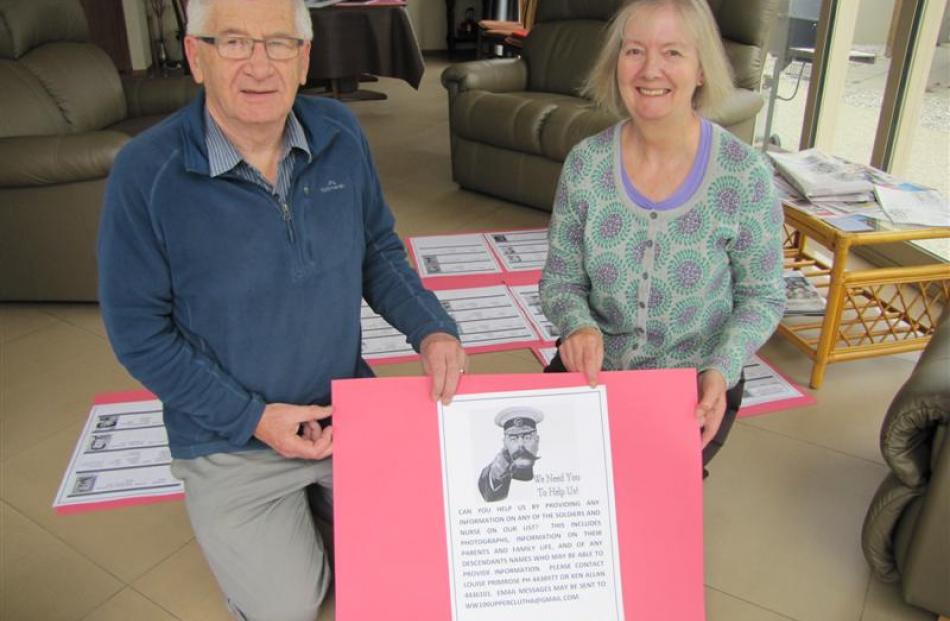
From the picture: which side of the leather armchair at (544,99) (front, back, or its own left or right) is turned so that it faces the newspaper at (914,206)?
left

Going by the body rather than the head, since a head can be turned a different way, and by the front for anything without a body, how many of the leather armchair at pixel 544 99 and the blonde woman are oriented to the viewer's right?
0

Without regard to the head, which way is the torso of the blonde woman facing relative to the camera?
toward the camera

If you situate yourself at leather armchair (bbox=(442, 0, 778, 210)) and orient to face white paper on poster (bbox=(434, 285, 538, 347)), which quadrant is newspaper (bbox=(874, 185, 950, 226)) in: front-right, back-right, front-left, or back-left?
front-left

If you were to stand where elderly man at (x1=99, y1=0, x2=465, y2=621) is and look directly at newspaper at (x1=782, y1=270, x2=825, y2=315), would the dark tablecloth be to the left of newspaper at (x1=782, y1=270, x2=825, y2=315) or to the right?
left

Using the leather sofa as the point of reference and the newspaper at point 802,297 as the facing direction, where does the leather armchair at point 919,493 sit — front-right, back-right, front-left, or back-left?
front-right

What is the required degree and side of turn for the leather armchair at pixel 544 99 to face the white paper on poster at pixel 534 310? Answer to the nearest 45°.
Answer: approximately 45° to its left

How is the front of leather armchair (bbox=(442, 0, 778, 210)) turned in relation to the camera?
facing the viewer and to the left of the viewer

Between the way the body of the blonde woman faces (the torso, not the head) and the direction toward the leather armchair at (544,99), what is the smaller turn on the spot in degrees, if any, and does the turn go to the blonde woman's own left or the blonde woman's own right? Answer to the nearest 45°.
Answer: approximately 180°

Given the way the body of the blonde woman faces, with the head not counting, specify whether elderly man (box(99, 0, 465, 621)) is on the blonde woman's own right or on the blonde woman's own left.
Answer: on the blonde woman's own right

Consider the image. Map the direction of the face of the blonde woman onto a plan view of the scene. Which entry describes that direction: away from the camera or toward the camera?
toward the camera

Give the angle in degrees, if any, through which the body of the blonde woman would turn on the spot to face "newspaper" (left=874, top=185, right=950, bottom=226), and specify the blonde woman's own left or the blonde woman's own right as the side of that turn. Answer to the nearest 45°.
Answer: approximately 135° to the blonde woman's own left

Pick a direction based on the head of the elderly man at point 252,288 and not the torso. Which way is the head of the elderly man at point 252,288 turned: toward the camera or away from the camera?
toward the camera
